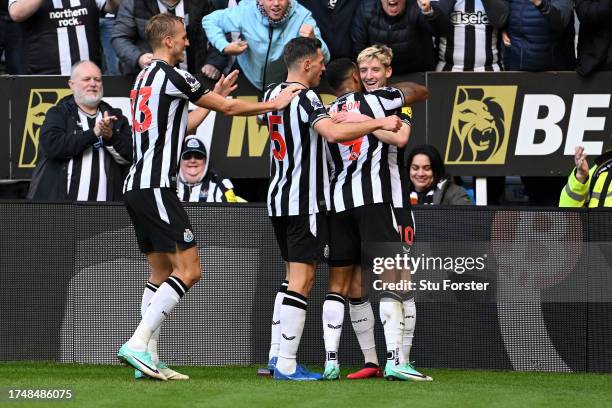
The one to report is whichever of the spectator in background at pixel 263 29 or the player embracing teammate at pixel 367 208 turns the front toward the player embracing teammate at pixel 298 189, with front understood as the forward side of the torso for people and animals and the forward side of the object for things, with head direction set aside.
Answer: the spectator in background

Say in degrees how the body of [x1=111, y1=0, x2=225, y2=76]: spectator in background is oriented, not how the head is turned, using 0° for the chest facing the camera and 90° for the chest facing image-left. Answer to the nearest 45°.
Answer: approximately 0°

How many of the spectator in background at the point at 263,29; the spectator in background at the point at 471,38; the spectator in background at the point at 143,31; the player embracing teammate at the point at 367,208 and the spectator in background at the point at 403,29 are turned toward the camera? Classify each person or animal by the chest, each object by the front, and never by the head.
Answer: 4

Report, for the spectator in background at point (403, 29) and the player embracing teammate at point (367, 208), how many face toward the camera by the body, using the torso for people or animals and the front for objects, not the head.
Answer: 1

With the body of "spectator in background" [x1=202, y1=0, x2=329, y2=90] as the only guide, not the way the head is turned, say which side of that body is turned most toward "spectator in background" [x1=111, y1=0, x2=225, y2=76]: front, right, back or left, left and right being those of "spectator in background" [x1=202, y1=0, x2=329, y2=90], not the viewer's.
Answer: right

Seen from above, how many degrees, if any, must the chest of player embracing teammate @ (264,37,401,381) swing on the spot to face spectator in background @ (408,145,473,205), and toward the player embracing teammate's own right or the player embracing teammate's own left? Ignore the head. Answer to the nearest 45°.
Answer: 0° — they already face them

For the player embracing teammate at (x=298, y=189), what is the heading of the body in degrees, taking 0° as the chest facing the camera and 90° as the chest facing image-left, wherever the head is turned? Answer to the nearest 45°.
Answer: approximately 225°

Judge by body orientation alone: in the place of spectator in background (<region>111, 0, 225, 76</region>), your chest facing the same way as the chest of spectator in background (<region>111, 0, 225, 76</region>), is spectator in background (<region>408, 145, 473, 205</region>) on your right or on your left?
on your left
